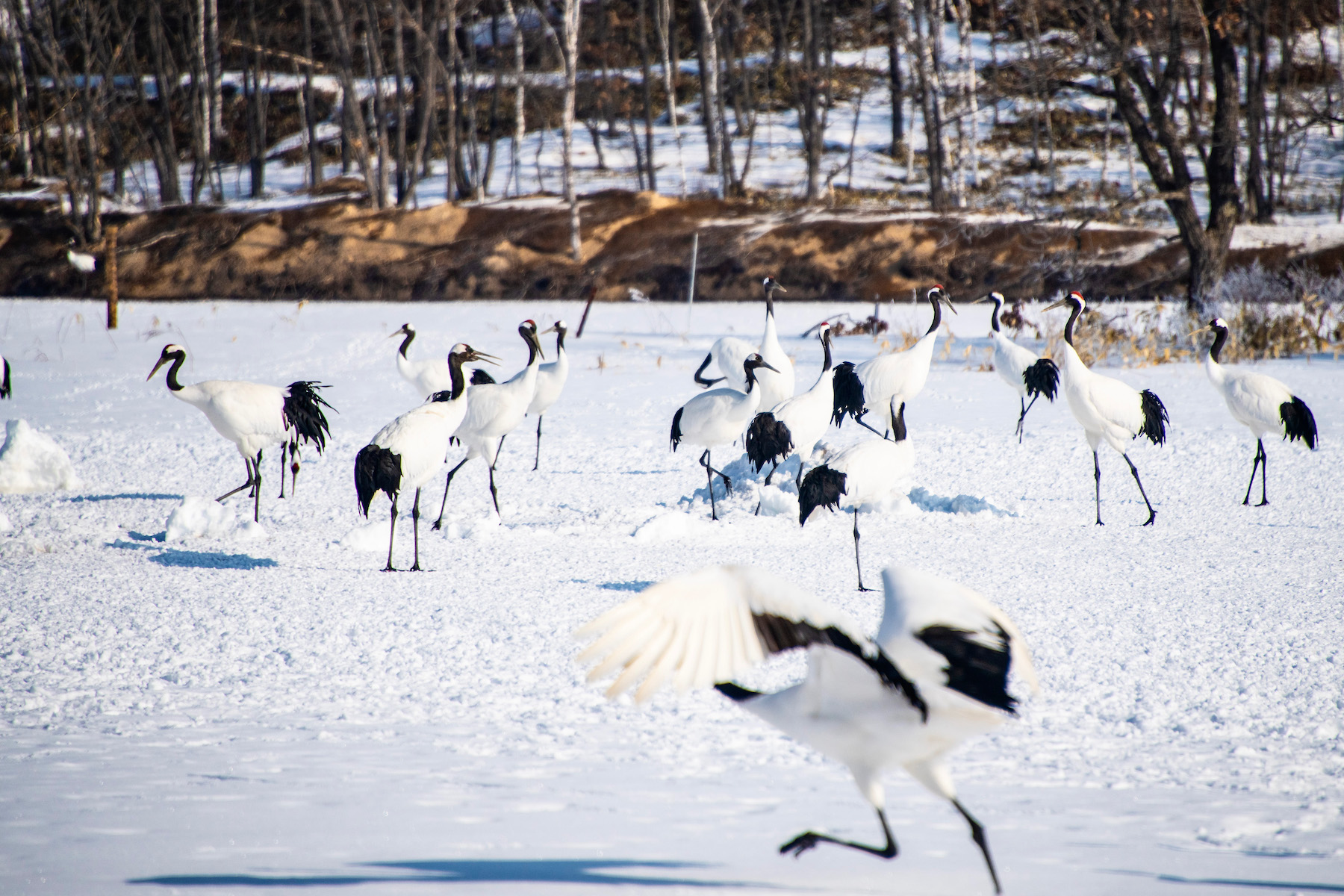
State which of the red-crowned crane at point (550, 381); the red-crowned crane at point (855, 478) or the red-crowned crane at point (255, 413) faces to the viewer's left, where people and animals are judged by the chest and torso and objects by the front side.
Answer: the red-crowned crane at point (255, 413)

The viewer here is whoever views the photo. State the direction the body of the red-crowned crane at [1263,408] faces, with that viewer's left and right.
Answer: facing to the left of the viewer

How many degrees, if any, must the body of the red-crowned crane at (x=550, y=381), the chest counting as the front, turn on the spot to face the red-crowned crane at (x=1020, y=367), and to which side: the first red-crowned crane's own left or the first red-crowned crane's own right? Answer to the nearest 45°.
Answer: approximately 45° to the first red-crowned crane's own left

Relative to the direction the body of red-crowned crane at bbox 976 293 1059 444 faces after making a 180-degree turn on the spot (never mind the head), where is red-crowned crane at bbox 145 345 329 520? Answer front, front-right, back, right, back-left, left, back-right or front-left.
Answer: back-right

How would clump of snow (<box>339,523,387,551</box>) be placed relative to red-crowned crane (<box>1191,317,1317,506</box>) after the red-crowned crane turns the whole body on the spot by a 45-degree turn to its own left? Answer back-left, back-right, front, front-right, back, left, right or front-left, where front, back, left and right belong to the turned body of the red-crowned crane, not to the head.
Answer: front

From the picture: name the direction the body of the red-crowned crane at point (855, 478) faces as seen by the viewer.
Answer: to the viewer's right

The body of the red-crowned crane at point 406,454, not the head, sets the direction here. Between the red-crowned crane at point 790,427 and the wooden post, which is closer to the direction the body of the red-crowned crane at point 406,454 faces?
the red-crowned crane

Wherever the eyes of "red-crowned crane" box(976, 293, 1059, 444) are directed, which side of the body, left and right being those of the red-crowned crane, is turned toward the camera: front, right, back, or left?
left

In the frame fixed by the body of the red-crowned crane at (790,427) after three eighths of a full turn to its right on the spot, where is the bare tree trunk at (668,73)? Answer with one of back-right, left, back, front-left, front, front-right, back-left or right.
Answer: back

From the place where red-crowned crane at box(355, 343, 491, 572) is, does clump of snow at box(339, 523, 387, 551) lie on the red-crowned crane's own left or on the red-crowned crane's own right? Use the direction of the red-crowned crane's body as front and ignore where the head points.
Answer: on the red-crowned crane's own left
